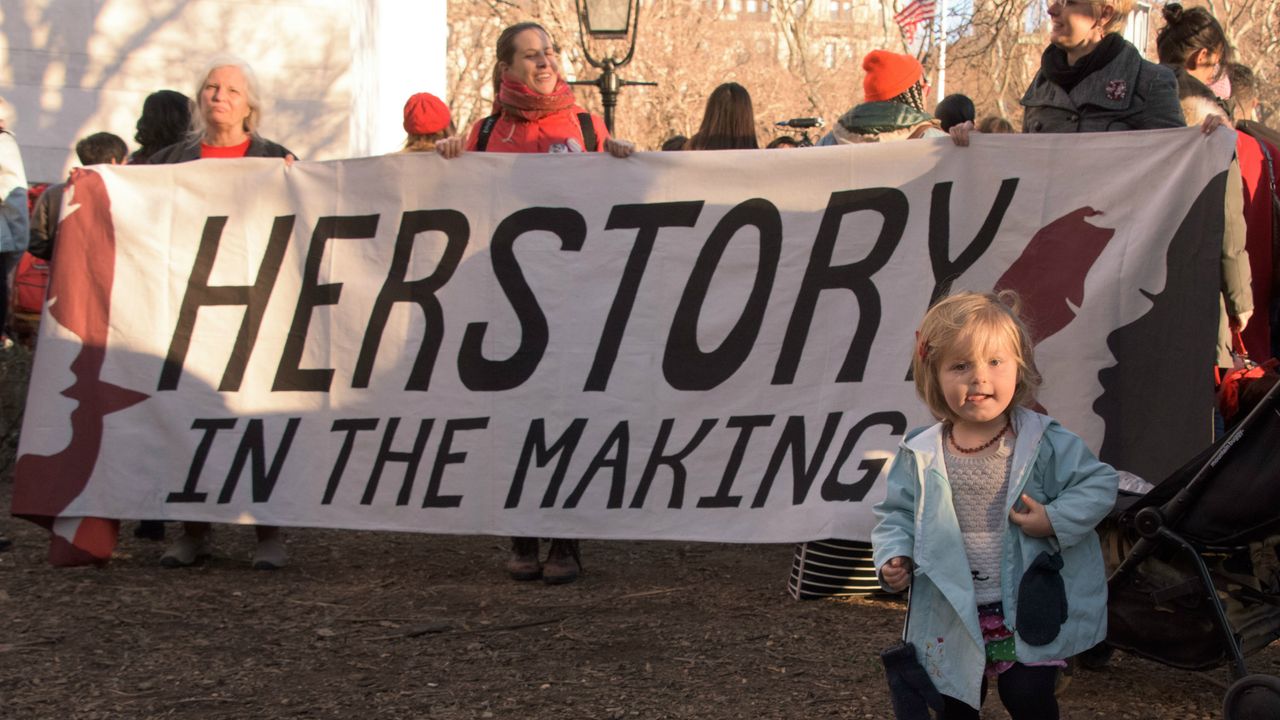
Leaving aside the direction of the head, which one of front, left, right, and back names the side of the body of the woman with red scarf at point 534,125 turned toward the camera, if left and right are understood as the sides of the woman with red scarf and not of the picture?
front

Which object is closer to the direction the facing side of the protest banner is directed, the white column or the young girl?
the young girl

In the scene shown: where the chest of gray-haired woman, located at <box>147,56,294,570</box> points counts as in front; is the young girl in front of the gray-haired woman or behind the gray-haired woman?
in front

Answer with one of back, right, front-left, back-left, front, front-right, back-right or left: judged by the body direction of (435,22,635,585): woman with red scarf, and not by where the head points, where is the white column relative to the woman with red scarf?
back

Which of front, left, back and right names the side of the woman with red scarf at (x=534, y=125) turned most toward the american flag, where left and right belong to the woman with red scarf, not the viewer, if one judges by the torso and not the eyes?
back

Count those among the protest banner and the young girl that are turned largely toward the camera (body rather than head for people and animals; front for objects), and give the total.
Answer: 2

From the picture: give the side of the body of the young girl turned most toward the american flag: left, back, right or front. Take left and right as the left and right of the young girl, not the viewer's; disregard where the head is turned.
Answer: back

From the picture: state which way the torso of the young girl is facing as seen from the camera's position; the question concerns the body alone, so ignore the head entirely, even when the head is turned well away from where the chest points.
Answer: toward the camera

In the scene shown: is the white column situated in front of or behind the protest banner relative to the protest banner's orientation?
behind

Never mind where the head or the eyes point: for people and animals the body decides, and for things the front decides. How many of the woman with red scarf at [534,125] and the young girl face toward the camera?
2

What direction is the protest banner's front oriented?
toward the camera

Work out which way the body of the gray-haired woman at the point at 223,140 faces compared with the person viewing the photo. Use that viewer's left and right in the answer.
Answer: facing the viewer
